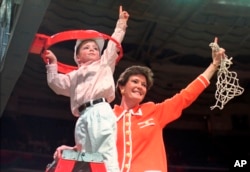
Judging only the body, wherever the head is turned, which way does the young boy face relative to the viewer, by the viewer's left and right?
facing the viewer and to the right of the viewer

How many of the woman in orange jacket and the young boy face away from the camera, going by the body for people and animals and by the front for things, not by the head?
0

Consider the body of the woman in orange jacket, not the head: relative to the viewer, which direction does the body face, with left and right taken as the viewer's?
facing the viewer
